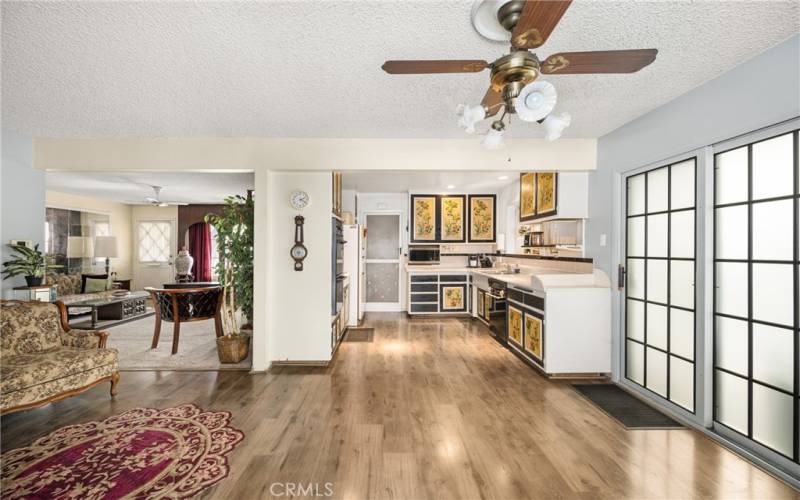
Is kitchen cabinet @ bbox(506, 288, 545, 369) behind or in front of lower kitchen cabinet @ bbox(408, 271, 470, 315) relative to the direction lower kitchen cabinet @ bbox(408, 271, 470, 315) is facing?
in front

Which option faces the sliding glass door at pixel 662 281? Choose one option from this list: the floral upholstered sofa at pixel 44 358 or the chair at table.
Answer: the floral upholstered sofa

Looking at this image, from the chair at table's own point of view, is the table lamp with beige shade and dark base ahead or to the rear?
ahead

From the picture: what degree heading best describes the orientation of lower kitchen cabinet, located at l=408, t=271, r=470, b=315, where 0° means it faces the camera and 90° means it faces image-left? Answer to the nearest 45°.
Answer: approximately 0°

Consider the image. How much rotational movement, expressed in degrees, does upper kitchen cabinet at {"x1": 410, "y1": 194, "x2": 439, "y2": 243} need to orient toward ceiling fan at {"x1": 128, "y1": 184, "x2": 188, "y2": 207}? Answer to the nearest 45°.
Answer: approximately 90° to its right

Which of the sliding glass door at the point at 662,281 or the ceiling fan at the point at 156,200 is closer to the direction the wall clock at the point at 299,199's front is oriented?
the sliding glass door

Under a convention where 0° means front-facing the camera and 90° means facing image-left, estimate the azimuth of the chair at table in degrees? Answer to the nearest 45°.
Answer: approximately 135°

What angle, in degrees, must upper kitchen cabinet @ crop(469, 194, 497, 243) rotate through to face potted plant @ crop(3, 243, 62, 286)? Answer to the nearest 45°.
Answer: approximately 45° to its right

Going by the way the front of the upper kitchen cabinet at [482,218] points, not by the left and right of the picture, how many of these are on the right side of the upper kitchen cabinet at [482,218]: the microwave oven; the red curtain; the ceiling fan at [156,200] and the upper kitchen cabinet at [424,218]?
4

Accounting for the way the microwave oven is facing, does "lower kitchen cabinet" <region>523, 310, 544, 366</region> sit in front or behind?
in front
